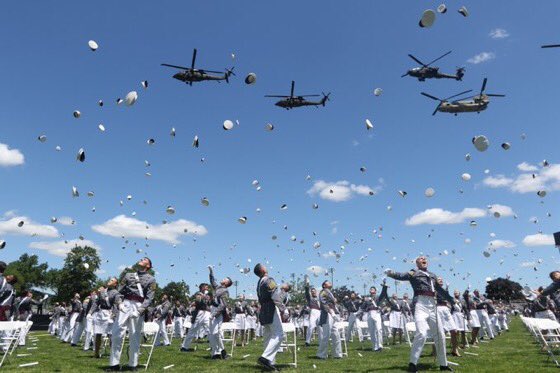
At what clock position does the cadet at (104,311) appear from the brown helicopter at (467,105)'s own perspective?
The cadet is roughly at 10 o'clock from the brown helicopter.

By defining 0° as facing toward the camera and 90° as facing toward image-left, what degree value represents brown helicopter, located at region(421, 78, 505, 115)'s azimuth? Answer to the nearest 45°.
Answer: approximately 90°

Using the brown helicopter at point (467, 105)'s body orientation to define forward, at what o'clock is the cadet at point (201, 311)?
The cadet is roughly at 10 o'clock from the brown helicopter.

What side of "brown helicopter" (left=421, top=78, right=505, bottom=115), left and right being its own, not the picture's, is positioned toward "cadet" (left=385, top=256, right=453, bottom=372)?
left
